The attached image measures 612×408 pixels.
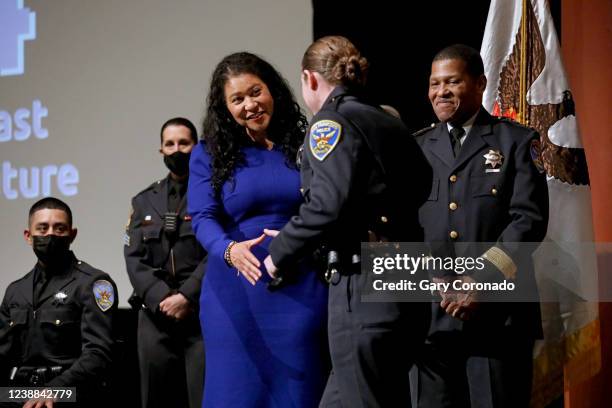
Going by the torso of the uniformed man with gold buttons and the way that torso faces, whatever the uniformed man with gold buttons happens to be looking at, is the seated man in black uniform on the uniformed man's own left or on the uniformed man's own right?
on the uniformed man's own right

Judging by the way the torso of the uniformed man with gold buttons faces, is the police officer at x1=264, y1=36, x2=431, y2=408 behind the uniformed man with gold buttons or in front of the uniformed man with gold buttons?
in front

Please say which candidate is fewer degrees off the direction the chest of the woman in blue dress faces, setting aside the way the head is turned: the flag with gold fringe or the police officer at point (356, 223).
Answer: the police officer

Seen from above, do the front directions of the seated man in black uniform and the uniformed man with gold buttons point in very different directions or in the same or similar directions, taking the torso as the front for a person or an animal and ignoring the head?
same or similar directions

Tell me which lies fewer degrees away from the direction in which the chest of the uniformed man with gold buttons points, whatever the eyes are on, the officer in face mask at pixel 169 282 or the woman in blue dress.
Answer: the woman in blue dress

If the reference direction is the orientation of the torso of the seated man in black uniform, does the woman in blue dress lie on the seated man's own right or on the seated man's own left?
on the seated man's own left

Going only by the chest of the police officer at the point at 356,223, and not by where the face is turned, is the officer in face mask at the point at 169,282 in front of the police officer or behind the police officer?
in front

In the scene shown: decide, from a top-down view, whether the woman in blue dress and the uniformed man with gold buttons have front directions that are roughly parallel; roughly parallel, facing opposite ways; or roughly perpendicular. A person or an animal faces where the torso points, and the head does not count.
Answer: roughly perpendicular

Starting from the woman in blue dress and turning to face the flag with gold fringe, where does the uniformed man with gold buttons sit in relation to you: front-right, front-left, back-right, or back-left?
front-right

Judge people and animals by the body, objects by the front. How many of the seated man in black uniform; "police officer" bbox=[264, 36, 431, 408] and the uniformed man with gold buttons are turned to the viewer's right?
0

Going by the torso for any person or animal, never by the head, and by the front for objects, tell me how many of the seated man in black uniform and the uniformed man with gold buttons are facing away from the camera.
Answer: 0

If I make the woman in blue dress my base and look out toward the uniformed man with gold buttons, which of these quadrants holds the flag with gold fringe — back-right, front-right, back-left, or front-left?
front-left

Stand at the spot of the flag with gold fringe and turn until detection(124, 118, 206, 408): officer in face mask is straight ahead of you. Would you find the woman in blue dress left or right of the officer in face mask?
left

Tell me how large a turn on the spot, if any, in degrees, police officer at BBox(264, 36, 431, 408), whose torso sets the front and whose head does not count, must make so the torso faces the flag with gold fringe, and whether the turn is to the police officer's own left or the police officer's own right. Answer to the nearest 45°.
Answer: approximately 90° to the police officer's own right

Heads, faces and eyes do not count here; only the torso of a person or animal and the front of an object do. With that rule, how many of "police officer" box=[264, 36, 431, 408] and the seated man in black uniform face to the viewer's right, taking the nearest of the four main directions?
0

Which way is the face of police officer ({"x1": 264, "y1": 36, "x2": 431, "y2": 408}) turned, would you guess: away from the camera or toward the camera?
away from the camera

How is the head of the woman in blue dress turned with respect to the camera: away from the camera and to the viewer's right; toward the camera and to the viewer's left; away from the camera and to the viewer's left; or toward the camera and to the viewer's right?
toward the camera and to the viewer's right
